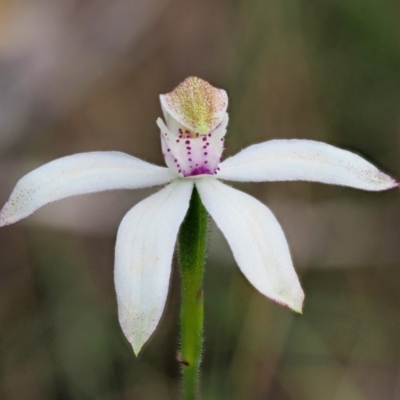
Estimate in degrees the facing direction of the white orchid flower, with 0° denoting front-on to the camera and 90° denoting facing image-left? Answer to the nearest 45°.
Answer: approximately 0°
